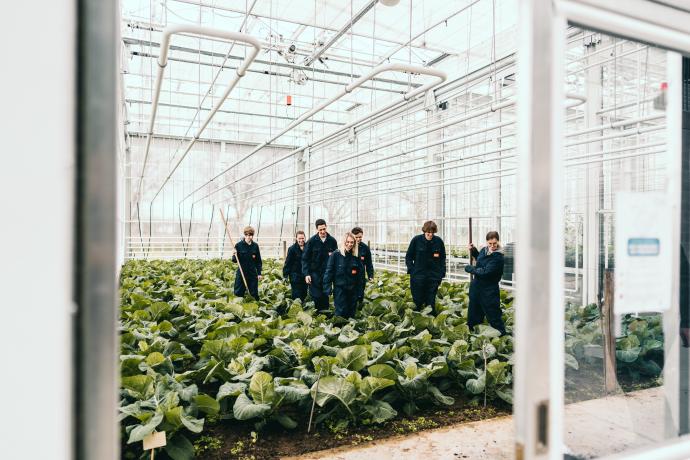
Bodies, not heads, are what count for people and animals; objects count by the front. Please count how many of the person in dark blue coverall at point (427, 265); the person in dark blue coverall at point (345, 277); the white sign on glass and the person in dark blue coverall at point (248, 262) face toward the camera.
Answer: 4

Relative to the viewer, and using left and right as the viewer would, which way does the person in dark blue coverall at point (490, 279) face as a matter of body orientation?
facing the viewer and to the left of the viewer

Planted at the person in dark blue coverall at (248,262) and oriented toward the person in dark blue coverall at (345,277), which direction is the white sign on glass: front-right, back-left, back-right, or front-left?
front-right

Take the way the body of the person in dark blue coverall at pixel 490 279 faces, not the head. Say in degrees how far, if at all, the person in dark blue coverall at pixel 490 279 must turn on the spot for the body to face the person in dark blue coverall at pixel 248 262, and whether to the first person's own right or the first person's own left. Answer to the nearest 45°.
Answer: approximately 45° to the first person's own right

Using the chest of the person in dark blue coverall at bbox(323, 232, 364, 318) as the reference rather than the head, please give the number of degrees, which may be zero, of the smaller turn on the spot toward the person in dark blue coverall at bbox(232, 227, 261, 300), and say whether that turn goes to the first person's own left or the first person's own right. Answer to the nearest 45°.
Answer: approximately 135° to the first person's own right

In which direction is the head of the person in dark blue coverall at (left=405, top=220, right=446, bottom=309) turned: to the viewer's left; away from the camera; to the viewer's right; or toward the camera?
toward the camera

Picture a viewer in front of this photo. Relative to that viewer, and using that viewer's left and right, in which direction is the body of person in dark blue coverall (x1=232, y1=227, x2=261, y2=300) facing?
facing the viewer

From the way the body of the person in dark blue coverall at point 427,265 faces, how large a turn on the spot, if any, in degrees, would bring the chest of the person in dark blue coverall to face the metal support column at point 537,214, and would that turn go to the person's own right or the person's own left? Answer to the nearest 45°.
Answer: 0° — they already face it

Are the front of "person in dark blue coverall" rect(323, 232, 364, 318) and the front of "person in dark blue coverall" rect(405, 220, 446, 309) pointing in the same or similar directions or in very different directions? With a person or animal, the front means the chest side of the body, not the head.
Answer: same or similar directions

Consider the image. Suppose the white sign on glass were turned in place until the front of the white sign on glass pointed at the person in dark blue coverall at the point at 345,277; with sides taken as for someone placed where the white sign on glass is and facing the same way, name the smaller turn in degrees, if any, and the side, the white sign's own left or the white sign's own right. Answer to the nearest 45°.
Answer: approximately 135° to the white sign's own right

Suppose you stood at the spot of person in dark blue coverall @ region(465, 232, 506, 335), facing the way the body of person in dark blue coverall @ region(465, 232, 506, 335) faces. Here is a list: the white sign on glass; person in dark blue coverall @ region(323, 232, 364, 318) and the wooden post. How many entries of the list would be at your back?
0

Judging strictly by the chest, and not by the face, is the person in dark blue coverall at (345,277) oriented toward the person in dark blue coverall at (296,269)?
no

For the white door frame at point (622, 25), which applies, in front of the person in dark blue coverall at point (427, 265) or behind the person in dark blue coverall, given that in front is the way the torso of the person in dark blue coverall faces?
in front

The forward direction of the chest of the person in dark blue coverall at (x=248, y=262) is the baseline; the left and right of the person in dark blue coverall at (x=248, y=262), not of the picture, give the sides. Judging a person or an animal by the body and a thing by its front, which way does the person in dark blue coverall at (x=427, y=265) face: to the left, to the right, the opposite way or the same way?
the same way

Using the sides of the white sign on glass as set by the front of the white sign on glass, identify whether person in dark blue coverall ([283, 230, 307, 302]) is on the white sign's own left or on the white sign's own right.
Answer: on the white sign's own right

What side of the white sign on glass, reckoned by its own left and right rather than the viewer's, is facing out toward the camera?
front

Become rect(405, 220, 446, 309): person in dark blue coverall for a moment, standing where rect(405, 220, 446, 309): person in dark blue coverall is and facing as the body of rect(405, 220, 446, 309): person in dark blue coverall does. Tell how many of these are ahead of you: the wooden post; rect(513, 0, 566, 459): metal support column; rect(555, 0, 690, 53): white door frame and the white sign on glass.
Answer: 4

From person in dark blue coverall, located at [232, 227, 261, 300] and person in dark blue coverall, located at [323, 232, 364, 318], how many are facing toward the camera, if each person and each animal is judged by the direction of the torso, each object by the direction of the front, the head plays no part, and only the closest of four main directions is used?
2

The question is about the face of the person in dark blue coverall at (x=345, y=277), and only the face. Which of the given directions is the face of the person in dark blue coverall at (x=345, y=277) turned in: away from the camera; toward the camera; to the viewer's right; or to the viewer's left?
toward the camera

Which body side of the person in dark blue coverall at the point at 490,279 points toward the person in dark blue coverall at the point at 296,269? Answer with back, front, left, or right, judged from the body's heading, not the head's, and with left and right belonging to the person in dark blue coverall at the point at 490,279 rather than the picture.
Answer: right

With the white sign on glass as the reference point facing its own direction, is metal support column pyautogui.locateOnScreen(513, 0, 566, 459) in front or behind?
in front
